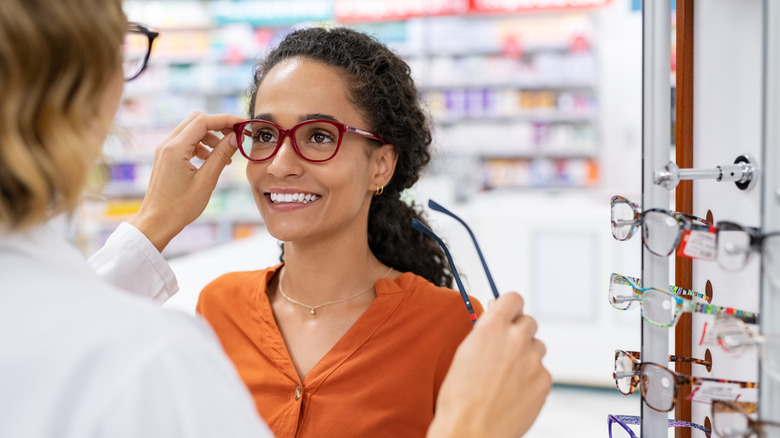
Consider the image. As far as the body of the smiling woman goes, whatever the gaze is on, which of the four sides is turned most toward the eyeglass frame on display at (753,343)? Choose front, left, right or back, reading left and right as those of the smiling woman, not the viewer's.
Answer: left

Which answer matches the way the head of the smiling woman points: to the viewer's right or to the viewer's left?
to the viewer's left

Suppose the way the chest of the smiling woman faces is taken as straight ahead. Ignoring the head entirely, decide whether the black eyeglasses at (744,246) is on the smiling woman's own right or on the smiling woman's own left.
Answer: on the smiling woman's own left

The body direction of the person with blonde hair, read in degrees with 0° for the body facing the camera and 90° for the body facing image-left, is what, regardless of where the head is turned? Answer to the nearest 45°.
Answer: approximately 225°

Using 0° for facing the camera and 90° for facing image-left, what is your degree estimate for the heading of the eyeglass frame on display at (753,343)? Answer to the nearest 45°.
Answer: approximately 45°

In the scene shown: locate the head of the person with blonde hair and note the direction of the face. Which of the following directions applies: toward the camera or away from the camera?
away from the camera
